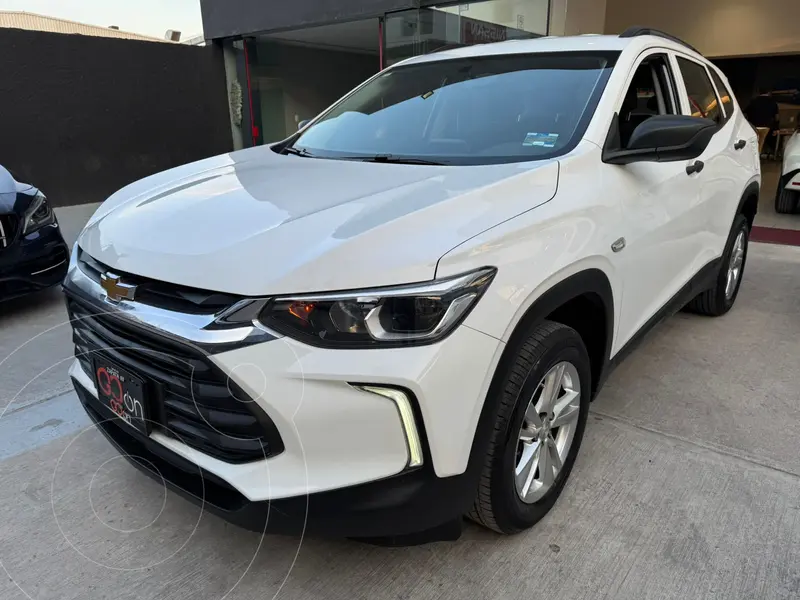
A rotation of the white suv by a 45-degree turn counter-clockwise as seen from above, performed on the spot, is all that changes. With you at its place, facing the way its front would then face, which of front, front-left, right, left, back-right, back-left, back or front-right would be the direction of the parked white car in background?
back-left

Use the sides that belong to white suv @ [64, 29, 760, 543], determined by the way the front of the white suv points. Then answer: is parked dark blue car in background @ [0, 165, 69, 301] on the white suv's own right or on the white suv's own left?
on the white suv's own right

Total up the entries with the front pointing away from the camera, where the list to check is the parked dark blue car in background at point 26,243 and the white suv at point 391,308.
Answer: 0

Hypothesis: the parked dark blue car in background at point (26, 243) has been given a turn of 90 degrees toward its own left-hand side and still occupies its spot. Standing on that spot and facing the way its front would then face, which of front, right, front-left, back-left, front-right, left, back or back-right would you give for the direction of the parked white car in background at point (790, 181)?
front-right

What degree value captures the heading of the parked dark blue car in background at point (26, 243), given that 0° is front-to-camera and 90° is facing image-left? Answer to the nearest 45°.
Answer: approximately 315°
